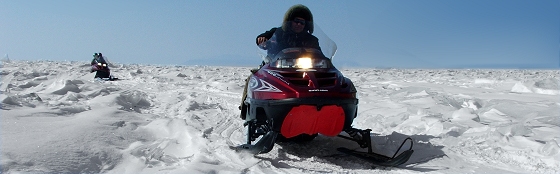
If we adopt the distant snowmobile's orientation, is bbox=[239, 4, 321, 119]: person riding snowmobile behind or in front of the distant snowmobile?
in front

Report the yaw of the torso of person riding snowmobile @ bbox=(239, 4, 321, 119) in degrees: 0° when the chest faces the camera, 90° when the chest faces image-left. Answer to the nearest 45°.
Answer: approximately 0°

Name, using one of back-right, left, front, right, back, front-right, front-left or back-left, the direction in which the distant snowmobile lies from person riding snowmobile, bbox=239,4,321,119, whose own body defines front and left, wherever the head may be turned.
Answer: back-right

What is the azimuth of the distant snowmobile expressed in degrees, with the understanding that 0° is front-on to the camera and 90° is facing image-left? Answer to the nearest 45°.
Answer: approximately 315°
